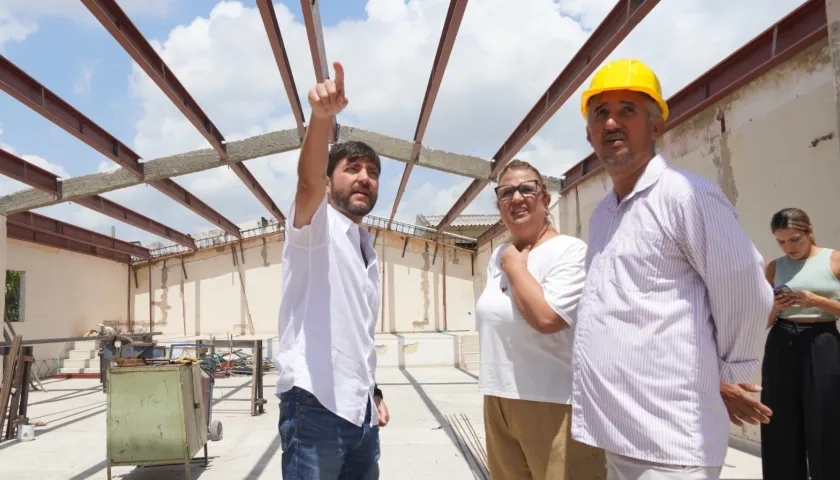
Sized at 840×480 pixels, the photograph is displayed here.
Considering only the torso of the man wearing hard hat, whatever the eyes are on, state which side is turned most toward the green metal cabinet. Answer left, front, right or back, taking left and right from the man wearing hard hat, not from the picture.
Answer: right

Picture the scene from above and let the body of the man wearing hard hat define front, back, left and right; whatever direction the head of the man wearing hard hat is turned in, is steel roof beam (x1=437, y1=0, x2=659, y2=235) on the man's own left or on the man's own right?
on the man's own right

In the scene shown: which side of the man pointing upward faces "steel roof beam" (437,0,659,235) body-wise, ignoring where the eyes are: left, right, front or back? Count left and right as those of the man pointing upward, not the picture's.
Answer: left

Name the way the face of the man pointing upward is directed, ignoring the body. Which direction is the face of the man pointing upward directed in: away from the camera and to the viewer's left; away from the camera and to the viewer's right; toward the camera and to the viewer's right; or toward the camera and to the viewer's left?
toward the camera and to the viewer's right

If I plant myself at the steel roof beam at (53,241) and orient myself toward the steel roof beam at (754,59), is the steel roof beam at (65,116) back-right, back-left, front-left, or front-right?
front-right

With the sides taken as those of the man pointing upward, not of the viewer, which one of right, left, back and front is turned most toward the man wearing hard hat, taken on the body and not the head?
front

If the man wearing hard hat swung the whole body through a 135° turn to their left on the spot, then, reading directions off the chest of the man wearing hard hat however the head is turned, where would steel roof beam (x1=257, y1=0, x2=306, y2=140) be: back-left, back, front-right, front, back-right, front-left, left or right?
back-left

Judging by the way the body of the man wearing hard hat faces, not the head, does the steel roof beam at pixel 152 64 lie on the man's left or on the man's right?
on the man's right

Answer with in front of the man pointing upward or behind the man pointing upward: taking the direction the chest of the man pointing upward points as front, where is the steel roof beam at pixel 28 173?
behind

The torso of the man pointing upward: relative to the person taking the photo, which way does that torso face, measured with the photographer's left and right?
facing the viewer and to the right of the viewer

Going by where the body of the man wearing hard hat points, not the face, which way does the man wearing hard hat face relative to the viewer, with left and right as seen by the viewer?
facing the viewer and to the left of the viewer

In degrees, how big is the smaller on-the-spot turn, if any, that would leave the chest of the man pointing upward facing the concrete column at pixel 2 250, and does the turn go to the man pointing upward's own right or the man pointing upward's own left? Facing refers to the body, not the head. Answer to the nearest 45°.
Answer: approximately 180°

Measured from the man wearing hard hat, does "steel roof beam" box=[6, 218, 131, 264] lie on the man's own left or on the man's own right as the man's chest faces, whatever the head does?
on the man's own right

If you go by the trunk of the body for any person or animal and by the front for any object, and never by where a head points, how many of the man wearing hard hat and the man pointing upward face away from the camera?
0

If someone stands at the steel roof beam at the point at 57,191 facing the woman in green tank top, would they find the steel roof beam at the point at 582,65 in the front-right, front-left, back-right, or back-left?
front-left

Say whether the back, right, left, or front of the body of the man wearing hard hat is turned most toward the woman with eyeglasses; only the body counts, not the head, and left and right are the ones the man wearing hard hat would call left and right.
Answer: right
